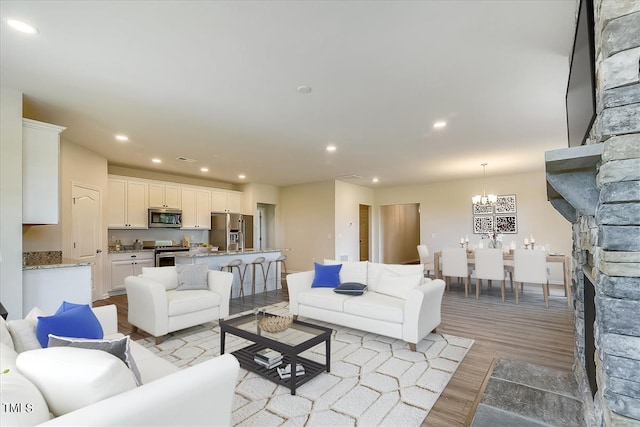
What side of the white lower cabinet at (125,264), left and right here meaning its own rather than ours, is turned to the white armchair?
front

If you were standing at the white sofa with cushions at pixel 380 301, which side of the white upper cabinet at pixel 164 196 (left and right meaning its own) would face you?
front

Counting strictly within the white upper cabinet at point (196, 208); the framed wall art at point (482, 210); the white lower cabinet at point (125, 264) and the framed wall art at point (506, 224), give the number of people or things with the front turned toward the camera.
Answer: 4

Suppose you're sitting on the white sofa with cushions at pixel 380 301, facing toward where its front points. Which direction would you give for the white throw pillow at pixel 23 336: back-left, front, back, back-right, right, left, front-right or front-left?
front

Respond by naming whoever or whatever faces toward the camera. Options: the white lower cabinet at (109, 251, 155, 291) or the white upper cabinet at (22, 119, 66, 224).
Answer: the white lower cabinet

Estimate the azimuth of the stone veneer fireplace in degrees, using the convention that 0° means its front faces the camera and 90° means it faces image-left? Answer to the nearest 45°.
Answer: approximately 90°

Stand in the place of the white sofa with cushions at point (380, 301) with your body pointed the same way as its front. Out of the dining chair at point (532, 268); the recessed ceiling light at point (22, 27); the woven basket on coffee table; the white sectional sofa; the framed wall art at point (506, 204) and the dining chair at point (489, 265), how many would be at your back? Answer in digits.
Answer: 3

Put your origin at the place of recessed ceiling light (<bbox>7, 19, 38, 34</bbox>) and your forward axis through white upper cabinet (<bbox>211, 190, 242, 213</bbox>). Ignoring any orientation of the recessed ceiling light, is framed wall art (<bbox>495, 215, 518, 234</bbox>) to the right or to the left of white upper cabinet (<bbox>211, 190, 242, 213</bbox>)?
right

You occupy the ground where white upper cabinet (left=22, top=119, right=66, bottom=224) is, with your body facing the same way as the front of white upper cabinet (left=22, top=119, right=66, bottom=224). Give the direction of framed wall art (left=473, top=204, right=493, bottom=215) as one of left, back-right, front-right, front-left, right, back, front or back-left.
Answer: front

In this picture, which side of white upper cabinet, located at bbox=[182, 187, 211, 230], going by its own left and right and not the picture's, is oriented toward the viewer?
front

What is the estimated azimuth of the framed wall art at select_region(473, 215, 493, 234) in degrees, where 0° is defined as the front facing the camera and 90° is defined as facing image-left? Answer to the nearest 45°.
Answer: approximately 0°

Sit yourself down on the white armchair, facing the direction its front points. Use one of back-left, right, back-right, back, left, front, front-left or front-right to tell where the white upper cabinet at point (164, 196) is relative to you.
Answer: back-left

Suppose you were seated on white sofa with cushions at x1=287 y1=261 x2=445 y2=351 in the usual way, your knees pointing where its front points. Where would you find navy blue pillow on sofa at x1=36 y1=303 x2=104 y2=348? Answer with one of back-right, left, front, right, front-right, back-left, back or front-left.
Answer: front

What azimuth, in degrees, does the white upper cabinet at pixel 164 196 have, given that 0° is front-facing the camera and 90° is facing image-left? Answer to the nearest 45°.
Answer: approximately 315°

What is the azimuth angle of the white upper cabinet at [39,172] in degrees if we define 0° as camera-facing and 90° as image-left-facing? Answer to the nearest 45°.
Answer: approximately 270°

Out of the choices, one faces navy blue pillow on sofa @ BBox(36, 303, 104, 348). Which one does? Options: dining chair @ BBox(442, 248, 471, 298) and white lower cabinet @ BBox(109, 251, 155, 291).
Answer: the white lower cabinet

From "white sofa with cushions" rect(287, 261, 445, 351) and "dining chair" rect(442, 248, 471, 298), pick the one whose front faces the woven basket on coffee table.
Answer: the white sofa with cushions

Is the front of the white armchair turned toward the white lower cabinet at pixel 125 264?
no

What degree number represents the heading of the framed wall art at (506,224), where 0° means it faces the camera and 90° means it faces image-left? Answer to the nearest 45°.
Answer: approximately 0°
